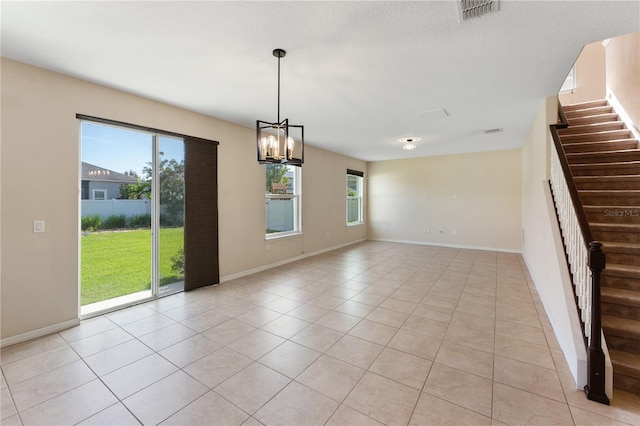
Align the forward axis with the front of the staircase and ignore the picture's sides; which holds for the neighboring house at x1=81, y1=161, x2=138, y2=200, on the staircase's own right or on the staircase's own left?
on the staircase's own right

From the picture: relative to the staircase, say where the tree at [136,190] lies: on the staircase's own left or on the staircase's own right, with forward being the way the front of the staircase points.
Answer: on the staircase's own right

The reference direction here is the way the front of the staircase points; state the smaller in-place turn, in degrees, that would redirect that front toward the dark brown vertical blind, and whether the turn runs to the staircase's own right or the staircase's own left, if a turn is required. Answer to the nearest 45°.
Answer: approximately 45° to the staircase's own right

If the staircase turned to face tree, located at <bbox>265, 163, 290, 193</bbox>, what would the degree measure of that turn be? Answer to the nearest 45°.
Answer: approximately 90° to its right

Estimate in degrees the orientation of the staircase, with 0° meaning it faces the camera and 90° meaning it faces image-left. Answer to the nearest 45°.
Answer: approximately 0°

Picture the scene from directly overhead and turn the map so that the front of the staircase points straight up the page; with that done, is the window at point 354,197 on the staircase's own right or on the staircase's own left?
on the staircase's own right
